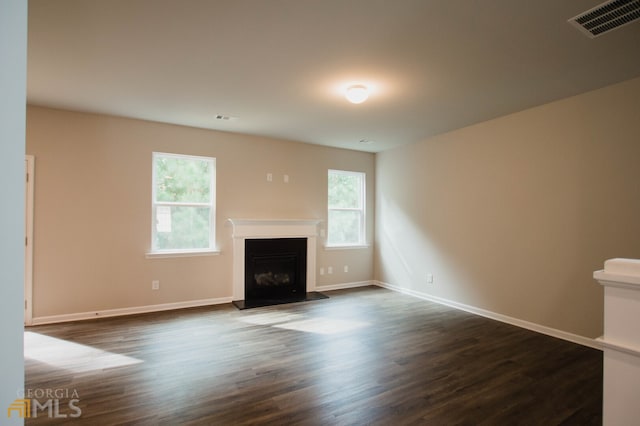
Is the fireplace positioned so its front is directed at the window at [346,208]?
no

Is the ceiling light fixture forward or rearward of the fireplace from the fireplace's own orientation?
forward

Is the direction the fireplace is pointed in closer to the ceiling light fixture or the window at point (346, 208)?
the ceiling light fixture

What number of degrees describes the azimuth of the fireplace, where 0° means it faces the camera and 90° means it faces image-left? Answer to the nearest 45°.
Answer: approximately 315°
